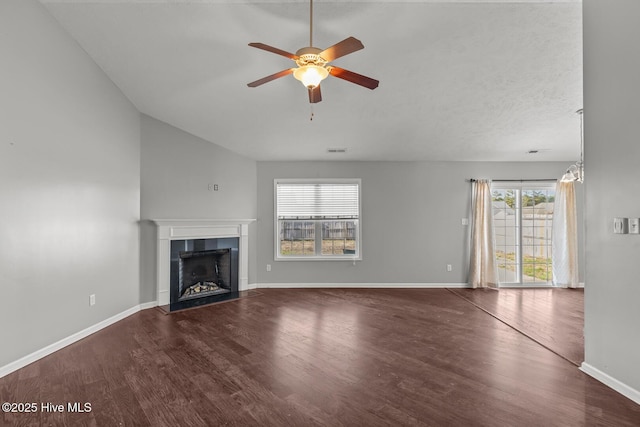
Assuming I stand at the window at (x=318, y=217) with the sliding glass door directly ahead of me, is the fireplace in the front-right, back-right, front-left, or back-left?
back-right

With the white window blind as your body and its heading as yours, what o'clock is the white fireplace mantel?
The white fireplace mantel is roughly at 2 o'clock from the white window blind.

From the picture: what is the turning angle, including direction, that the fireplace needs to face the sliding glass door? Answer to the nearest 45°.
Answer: approximately 45° to its left

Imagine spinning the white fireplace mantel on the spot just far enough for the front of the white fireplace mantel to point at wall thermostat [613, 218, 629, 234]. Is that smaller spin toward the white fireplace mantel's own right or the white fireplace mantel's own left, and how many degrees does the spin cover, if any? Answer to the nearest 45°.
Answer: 0° — it already faces it

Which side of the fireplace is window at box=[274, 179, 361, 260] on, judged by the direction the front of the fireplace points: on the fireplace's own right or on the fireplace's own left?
on the fireplace's own left

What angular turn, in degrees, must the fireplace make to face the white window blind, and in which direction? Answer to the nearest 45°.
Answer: approximately 45° to its left

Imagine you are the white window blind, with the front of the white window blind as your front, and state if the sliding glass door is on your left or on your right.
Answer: on your left

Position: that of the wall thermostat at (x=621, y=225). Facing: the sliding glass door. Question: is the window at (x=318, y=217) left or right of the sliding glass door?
left

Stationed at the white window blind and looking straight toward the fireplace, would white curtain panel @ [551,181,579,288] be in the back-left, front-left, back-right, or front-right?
back-left

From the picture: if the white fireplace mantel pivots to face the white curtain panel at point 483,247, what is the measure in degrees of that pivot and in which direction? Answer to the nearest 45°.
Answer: approximately 45° to its left

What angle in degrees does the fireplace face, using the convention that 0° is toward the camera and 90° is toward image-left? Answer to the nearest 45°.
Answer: approximately 315°
